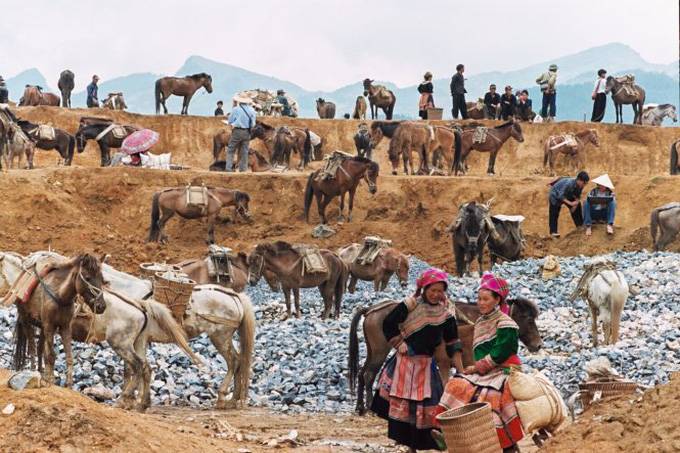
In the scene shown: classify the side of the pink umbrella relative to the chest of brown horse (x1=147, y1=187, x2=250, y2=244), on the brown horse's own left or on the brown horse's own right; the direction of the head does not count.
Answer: on the brown horse's own left

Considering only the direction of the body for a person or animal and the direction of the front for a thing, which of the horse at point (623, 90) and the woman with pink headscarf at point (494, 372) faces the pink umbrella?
the horse

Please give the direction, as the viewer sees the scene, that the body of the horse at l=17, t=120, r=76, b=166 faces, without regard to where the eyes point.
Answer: to the viewer's left

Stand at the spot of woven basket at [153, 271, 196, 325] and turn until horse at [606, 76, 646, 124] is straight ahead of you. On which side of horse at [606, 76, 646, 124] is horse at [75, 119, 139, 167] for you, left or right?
left

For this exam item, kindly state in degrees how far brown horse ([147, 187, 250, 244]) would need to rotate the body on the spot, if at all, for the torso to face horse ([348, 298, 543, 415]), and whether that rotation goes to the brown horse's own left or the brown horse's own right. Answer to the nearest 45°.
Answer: approximately 90° to the brown horse's own right

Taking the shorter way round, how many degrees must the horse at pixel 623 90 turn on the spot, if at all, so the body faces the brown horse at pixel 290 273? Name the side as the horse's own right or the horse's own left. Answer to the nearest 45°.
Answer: approximately 45° to the horse's own left

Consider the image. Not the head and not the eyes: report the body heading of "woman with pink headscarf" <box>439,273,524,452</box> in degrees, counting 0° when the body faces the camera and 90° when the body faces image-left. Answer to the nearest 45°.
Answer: approximately 45°

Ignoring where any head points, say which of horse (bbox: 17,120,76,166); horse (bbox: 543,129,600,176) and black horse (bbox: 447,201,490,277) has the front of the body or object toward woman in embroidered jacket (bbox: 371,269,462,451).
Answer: the black horse

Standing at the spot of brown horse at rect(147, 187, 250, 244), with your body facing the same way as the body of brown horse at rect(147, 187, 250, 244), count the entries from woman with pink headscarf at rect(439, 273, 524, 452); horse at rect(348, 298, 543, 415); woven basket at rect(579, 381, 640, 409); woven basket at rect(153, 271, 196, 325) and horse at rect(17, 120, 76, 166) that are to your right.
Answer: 4

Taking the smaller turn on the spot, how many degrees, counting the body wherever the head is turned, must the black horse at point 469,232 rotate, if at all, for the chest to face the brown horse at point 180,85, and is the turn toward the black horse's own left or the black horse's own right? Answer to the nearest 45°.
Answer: approximately 135° to the black horse's own right
